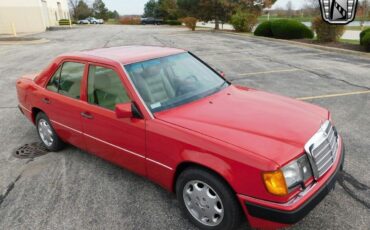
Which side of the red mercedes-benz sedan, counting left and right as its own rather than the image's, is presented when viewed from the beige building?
back

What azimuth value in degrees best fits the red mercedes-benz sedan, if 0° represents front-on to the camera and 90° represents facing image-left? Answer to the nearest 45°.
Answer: approximately 315°

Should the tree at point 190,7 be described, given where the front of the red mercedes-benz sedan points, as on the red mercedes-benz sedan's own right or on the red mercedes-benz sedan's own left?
on the red mercedes-benz sedan's own left

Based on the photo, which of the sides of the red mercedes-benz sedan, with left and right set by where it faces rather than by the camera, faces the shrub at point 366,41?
left

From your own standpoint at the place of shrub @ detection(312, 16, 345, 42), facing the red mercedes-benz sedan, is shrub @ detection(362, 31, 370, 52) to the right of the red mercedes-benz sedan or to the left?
left

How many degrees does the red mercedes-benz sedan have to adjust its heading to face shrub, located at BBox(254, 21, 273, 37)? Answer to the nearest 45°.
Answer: approximately 135° to its left

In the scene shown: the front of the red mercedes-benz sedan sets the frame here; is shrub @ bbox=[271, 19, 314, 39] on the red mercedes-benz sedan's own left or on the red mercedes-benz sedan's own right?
on the red mercedes-benz sedan's own left

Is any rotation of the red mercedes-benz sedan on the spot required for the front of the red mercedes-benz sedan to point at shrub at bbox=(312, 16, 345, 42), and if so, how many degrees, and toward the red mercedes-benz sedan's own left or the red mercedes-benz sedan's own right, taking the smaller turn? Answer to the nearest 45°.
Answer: approximately 90° to the red mercedes-benz sedan's own left

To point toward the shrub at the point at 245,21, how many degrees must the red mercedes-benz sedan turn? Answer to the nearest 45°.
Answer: approximately 135° to its left

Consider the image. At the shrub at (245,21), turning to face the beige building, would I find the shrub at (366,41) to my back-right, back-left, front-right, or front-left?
back-left
